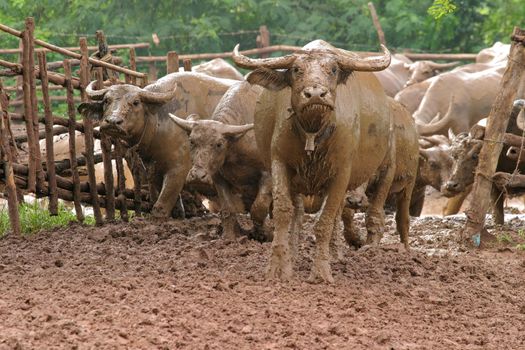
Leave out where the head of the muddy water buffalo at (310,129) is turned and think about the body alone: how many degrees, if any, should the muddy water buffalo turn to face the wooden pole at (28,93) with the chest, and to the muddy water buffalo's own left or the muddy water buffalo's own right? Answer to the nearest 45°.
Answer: approximately 135° to the muddy water buffalo's own right

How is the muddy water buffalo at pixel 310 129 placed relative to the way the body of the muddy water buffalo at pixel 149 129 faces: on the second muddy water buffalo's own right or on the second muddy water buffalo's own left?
on the second muddy water buffalo's own left

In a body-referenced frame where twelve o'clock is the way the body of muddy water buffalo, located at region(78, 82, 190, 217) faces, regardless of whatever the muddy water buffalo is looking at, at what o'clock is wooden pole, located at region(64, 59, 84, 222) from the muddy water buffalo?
The wooden pole is roughly at 2 o'clock from the muddy water buffalo.

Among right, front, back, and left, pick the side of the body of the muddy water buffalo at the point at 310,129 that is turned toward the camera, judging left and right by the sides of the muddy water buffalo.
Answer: front

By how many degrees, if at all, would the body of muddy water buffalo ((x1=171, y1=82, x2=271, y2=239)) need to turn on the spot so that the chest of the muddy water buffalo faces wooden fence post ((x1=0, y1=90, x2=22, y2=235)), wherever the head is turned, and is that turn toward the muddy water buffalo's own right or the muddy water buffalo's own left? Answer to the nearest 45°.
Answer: approximately 45° to the muddy water buffalo's own right

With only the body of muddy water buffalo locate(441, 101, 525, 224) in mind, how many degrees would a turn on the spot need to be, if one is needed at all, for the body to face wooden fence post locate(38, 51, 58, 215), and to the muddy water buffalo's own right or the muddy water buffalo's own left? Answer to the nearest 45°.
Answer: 0° — it already faces it

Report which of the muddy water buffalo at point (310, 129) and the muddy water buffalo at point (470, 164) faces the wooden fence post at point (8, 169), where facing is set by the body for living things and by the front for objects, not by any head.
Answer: the muddy water buffalo at point (470, 164)

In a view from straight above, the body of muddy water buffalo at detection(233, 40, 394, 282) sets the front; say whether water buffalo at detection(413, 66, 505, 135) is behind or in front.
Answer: behind

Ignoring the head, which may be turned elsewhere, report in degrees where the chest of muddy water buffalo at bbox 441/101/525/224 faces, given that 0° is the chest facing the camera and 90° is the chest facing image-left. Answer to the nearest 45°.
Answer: approximately 45°

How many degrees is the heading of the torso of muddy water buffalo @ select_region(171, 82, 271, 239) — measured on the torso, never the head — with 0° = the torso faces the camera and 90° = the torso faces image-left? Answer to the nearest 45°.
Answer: approximately 45°

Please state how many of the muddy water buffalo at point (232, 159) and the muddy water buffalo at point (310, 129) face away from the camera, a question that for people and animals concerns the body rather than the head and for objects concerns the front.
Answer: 0
